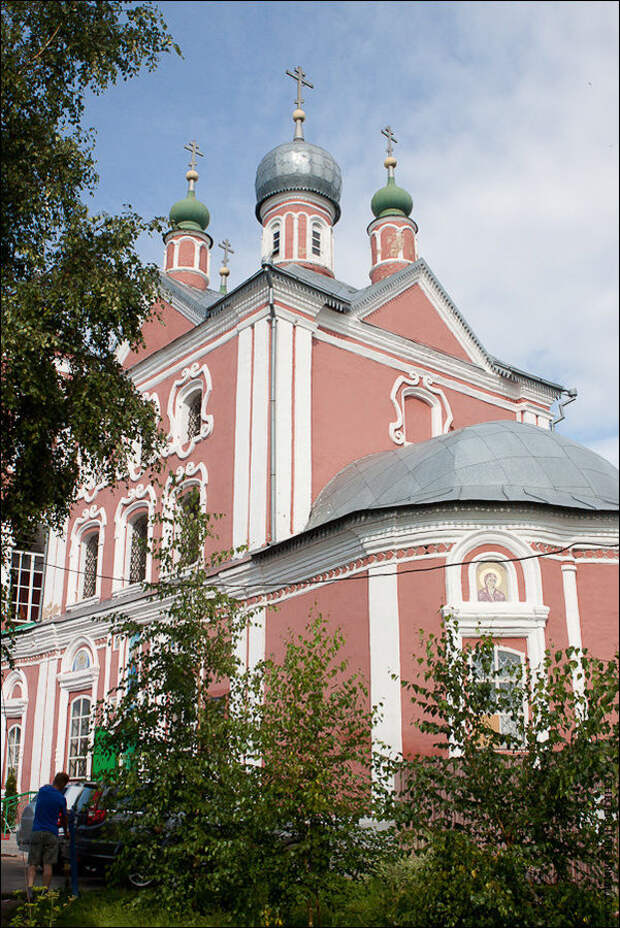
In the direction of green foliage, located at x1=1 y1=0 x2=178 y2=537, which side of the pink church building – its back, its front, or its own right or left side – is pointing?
left

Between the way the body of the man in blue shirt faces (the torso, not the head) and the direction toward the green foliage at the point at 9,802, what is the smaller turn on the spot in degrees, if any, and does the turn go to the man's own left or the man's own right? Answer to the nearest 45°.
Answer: approximately 45° to the man's own left

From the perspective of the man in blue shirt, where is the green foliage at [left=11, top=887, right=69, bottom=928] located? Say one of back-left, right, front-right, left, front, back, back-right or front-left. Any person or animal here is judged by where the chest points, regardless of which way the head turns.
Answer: back-right

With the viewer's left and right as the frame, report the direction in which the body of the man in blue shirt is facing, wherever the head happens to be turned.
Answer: facing away from the viewer and to the right of the viewer

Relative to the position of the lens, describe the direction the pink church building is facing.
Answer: facing away from the viewer and to the left of the viewer

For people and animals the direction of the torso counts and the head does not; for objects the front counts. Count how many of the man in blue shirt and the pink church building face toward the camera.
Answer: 0

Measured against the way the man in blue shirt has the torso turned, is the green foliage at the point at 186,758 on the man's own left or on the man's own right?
on the man's own right

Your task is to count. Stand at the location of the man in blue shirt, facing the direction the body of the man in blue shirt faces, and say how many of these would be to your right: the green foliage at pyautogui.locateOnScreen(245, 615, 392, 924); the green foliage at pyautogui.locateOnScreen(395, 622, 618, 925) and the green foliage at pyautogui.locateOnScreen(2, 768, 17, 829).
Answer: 2

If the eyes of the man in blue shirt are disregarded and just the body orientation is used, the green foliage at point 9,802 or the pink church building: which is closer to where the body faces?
the pink church building

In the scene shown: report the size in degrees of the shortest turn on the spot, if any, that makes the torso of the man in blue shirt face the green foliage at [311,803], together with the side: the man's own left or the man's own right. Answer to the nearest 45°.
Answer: approximately 90° to the man's own right

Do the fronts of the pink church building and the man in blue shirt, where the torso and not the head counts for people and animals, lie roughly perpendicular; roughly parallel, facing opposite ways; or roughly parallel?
roughly perpendicular

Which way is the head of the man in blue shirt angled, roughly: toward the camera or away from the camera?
away from the camera
